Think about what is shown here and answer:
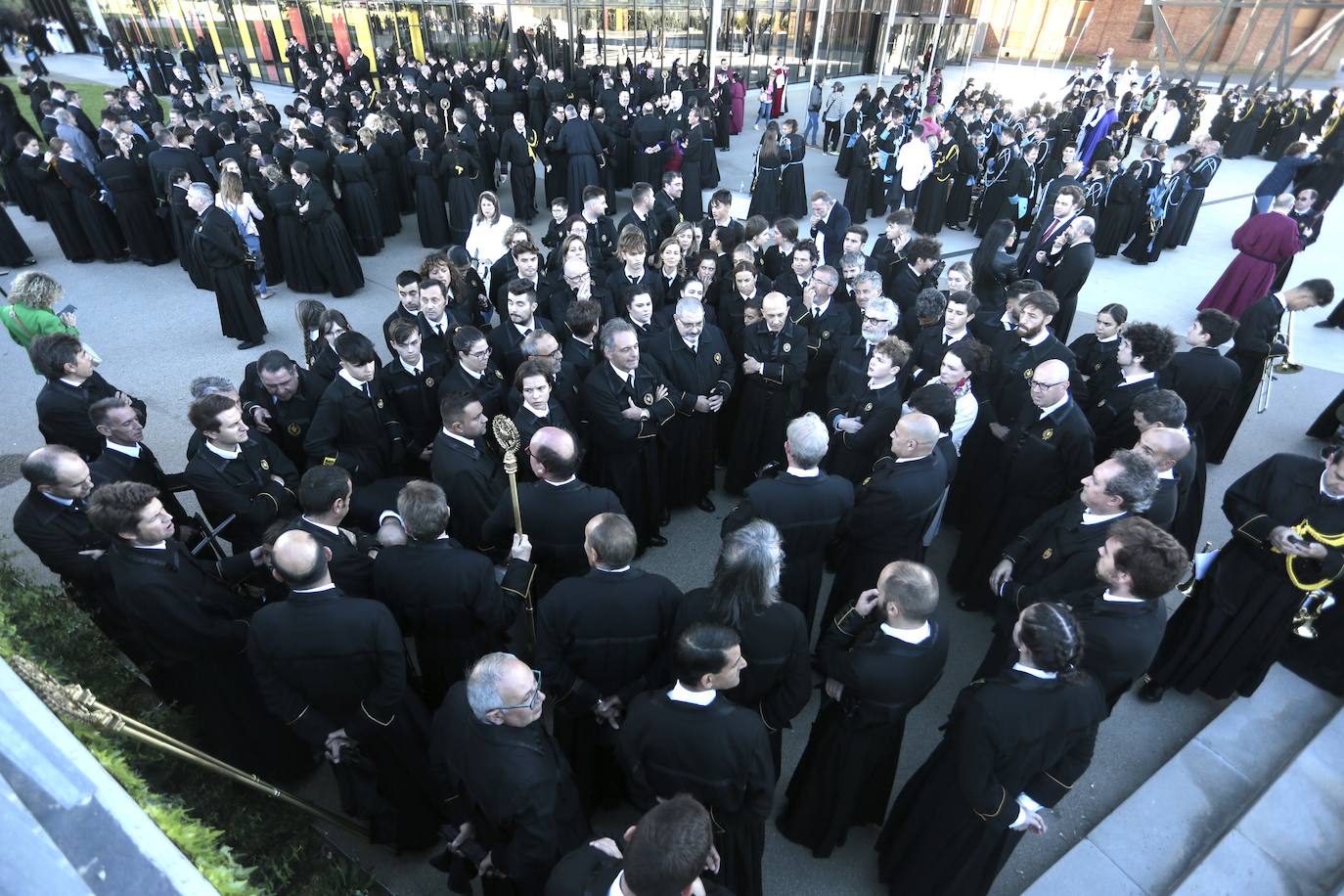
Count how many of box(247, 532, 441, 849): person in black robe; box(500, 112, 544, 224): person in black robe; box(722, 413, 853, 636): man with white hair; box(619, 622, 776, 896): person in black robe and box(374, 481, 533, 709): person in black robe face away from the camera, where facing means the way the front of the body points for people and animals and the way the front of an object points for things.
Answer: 4

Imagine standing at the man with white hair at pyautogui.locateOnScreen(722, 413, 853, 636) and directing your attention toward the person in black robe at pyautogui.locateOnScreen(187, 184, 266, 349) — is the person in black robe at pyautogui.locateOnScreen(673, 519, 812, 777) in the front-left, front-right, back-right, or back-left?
back-left

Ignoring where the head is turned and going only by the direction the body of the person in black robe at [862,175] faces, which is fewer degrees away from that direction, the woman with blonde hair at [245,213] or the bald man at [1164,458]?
the bald man

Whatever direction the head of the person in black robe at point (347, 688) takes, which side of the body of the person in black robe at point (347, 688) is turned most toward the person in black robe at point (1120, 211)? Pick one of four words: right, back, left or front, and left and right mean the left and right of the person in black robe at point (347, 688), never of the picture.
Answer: right

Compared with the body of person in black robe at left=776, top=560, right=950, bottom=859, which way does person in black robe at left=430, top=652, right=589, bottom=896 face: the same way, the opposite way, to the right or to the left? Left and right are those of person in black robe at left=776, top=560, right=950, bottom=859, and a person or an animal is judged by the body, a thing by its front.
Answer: to the right

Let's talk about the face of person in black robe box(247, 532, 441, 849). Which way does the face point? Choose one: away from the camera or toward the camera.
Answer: away from the camera

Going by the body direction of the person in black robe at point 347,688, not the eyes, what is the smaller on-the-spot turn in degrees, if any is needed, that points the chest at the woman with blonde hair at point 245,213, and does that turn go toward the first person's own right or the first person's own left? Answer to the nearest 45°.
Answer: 0° — they already face them

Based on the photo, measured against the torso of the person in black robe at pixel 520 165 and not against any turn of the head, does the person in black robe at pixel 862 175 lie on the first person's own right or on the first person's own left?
on the first person's own left

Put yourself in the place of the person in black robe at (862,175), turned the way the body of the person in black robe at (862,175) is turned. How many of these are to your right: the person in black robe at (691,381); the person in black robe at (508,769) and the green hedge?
3

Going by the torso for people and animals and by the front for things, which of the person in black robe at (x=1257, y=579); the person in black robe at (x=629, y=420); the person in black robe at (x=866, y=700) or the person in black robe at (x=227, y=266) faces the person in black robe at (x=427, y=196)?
the person in black robe at (x=866, y=700)

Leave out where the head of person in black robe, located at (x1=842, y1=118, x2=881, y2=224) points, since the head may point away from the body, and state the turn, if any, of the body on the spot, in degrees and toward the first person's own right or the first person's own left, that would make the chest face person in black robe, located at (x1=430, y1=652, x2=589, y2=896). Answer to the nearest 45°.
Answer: approximately 90° to the first person's own right

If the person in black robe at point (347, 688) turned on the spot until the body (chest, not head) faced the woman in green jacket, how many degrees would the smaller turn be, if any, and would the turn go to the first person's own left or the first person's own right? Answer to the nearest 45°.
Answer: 0° — they already face them

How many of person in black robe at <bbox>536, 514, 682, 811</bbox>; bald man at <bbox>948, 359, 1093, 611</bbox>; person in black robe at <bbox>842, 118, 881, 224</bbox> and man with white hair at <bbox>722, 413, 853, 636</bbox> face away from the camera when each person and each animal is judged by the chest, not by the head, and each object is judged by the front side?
2

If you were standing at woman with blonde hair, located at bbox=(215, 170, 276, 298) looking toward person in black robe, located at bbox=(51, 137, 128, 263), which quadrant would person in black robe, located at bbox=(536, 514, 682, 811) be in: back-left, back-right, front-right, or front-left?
back-left

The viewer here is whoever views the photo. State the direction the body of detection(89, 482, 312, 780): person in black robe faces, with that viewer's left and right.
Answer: facing to the right of the viewer
